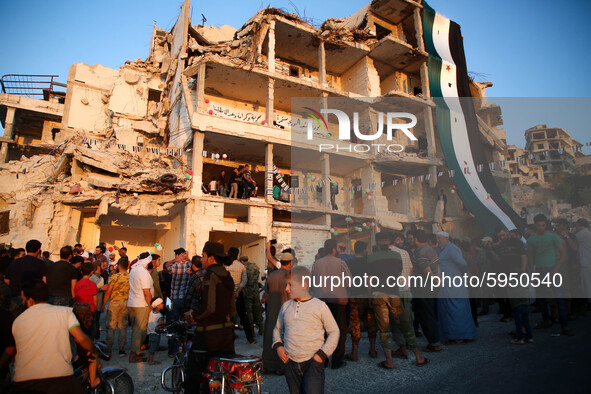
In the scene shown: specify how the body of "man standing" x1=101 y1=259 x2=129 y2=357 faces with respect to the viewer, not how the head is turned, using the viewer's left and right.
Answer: facing away from the viewer

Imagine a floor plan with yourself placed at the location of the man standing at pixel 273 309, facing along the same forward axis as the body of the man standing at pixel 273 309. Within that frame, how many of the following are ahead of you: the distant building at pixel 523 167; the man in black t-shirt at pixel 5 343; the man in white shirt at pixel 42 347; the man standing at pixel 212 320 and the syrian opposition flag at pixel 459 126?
2

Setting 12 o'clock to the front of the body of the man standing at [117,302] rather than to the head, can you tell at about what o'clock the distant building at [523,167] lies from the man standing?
The distant building is roughly at 2 o'clock from the man standing.

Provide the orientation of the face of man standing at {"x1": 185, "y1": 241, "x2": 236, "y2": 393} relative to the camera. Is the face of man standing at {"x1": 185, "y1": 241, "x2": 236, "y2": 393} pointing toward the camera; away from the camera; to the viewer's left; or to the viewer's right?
to the viewer's left

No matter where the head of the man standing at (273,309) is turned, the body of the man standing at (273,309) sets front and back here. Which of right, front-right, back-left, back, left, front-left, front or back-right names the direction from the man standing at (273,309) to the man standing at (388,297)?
front-right

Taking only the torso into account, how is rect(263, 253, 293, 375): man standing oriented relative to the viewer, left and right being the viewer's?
facing away from the viewer and to the right of the viewer

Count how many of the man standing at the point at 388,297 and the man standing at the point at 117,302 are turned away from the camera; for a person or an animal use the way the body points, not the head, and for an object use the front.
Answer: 2

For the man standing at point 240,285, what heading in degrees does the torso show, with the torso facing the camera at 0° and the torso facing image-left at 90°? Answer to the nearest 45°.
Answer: approximately 135°

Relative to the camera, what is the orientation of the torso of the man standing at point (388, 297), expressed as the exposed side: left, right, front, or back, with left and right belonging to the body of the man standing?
back

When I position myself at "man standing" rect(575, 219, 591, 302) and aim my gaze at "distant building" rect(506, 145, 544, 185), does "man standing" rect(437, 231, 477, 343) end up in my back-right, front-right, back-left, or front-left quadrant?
back-left
